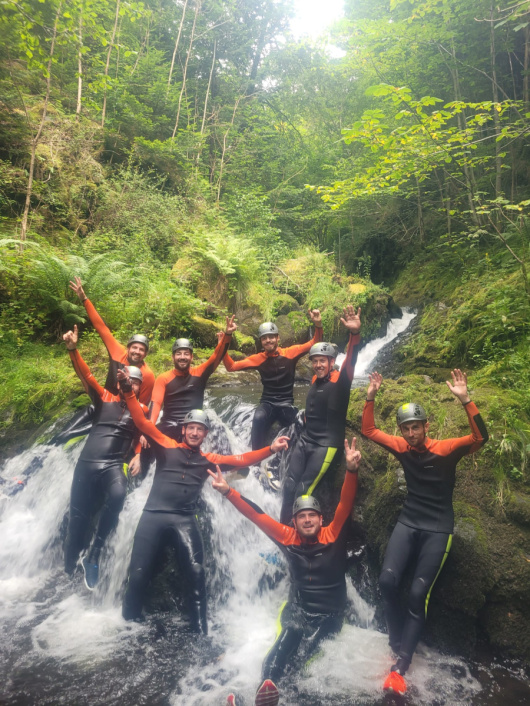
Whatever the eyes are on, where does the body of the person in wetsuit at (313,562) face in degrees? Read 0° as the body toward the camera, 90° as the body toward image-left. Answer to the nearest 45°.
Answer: approximately 0°

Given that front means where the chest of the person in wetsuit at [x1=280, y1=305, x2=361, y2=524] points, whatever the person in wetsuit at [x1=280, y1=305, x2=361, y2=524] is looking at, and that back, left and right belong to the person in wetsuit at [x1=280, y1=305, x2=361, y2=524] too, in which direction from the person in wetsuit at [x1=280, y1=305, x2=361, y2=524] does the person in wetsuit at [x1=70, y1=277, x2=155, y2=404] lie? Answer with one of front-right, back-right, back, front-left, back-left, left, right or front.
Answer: front-right

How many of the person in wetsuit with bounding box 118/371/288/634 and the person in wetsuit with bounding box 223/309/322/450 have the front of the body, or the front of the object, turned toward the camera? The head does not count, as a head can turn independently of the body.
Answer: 2

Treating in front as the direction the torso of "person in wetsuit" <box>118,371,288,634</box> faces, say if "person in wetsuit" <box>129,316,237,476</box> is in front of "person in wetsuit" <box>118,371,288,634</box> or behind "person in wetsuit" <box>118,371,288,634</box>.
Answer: behind

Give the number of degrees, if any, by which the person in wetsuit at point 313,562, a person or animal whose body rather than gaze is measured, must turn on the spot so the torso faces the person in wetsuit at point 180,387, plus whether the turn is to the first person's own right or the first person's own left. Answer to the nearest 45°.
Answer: approximately 135° to the first person's own right

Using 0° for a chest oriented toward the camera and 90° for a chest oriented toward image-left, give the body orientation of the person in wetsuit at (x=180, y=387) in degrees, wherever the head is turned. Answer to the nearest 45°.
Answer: approximately 0°
